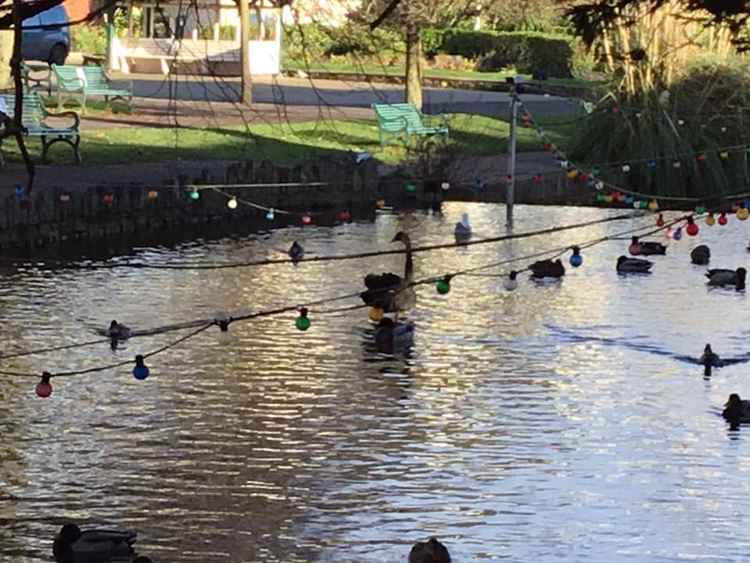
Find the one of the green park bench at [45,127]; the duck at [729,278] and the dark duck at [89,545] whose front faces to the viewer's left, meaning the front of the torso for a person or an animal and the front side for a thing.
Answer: the dark duck

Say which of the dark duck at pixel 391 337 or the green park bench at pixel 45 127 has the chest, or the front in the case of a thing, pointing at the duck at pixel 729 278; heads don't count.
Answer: the green park bench

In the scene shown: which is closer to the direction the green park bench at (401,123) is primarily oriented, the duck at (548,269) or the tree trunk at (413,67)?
the duck

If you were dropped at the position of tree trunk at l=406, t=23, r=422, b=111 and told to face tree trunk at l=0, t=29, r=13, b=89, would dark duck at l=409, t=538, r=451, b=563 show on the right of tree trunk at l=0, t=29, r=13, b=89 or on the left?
left

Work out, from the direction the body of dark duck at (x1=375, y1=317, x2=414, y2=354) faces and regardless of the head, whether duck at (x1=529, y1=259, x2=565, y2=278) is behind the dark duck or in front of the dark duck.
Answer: behind

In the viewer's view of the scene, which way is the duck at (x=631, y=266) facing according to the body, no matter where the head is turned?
to the viewer's left

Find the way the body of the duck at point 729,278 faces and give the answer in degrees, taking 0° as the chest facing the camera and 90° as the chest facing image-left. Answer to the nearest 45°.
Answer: approximately 270°

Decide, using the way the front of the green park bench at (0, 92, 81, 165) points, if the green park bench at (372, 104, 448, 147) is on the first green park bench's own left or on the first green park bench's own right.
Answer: on the first green park bench's own left

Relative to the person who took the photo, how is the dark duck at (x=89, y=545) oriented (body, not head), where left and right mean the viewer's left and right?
facing to the left of the viewer
